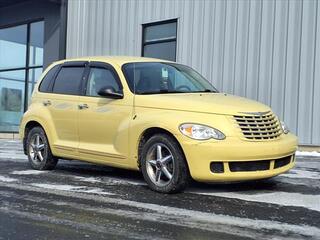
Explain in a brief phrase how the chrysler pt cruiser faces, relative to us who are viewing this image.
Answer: facing the viewer and to the right of the viewer
